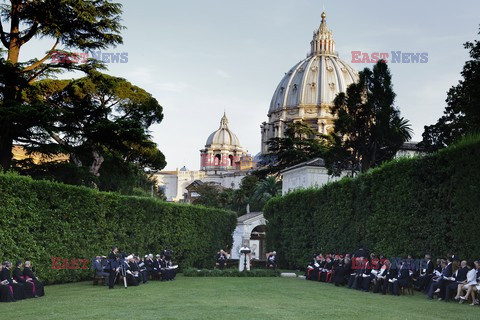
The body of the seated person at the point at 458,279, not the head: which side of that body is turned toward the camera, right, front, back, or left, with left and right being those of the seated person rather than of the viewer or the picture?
left

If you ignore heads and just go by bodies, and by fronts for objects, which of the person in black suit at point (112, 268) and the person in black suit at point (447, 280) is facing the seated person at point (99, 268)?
the person in black suit at point (447, 280)

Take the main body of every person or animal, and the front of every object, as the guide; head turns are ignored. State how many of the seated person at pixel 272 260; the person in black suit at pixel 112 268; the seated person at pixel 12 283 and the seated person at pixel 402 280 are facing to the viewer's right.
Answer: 2

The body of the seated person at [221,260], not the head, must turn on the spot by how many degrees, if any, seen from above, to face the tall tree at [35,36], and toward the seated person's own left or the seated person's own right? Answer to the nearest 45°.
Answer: approximately 45° to the seated person's own right

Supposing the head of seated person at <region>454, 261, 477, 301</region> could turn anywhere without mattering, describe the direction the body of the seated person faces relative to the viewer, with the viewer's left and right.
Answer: facing to the left of the viewer

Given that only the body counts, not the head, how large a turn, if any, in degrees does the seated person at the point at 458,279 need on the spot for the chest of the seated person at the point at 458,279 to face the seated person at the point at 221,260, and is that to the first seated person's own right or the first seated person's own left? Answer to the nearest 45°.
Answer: approximately 45° to the first seated person's own right

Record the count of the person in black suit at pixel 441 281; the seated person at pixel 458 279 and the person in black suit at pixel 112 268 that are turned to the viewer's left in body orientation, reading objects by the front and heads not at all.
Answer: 2

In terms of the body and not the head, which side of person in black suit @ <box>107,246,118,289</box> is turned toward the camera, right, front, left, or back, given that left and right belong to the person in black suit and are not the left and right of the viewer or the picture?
right

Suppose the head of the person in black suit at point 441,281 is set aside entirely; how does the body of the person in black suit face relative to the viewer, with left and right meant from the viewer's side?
facing to the left of the viewer

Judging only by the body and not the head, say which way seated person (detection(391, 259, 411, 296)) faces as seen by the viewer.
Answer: to the viewer's left

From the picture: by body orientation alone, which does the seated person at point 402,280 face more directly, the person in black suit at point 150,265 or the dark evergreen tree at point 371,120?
the person in black suit
